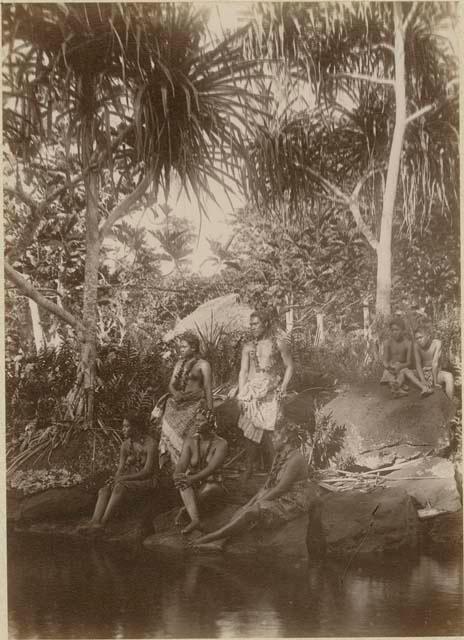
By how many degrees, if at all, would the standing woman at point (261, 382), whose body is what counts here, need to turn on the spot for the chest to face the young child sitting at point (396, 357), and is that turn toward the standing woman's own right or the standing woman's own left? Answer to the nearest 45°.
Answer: approximately 135° to the standing woman's own left

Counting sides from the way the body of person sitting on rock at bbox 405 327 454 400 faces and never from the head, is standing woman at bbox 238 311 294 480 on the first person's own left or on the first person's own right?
on the first person's own right

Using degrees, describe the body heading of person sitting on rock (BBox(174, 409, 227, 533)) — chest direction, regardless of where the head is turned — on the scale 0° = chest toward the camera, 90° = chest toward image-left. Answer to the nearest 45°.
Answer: approximately 45°

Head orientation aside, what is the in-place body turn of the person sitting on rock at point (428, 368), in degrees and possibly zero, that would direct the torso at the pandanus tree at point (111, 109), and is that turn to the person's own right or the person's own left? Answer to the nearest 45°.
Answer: approximately 90° to the person's own right

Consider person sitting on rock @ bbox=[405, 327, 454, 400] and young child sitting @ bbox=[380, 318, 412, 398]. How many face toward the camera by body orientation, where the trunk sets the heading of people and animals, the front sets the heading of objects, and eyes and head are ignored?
2

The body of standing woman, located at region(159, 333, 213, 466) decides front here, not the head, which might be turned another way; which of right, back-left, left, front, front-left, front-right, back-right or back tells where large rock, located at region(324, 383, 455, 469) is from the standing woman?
back-left

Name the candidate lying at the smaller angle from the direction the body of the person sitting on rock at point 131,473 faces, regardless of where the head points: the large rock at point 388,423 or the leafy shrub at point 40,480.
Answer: the leafy shrub

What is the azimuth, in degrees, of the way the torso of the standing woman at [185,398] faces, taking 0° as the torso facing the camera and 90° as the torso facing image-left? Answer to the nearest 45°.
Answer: approximately 45°
